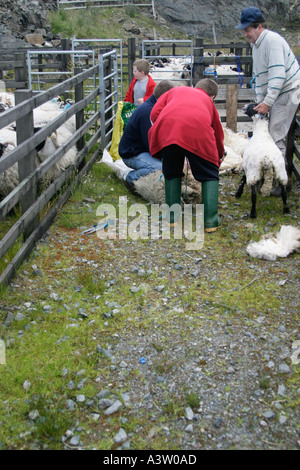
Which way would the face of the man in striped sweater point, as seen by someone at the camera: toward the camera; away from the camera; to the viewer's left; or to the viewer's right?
to the viewer's left

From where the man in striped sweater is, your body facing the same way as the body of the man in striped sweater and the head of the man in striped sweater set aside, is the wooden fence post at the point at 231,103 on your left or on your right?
on your right

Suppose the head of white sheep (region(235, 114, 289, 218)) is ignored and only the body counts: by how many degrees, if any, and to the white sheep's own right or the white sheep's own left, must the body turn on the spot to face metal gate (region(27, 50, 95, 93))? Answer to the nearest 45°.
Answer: approximately 45° to the white sheep's own left

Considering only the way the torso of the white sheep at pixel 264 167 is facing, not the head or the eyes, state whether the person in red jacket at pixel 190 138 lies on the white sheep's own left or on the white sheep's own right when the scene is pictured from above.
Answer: on the white sheep's own left

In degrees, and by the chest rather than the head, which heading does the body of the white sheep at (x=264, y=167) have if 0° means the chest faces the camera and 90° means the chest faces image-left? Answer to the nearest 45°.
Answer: approximately 180°

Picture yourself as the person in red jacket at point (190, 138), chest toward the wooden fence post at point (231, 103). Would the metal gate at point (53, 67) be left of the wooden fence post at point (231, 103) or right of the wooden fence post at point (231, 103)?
left

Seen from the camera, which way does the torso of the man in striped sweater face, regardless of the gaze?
to the viewer's left

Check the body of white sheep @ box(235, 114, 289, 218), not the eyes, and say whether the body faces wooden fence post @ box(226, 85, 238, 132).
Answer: yes
